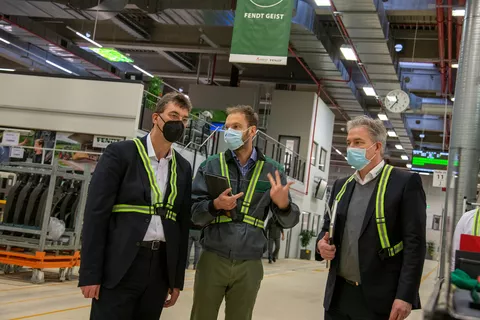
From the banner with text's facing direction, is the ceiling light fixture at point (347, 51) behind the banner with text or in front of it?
behind

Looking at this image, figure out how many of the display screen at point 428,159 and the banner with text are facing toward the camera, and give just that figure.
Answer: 2

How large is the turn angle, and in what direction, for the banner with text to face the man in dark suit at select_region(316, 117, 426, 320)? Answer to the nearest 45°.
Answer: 0° — it already faces them

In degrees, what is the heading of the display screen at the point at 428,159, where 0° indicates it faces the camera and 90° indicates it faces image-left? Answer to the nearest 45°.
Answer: approximately 0°

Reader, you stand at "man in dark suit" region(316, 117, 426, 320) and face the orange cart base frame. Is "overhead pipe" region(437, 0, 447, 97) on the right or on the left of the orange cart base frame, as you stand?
right

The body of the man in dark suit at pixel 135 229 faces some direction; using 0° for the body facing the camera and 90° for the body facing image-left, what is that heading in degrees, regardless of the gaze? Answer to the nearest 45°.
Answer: approximately 315°
